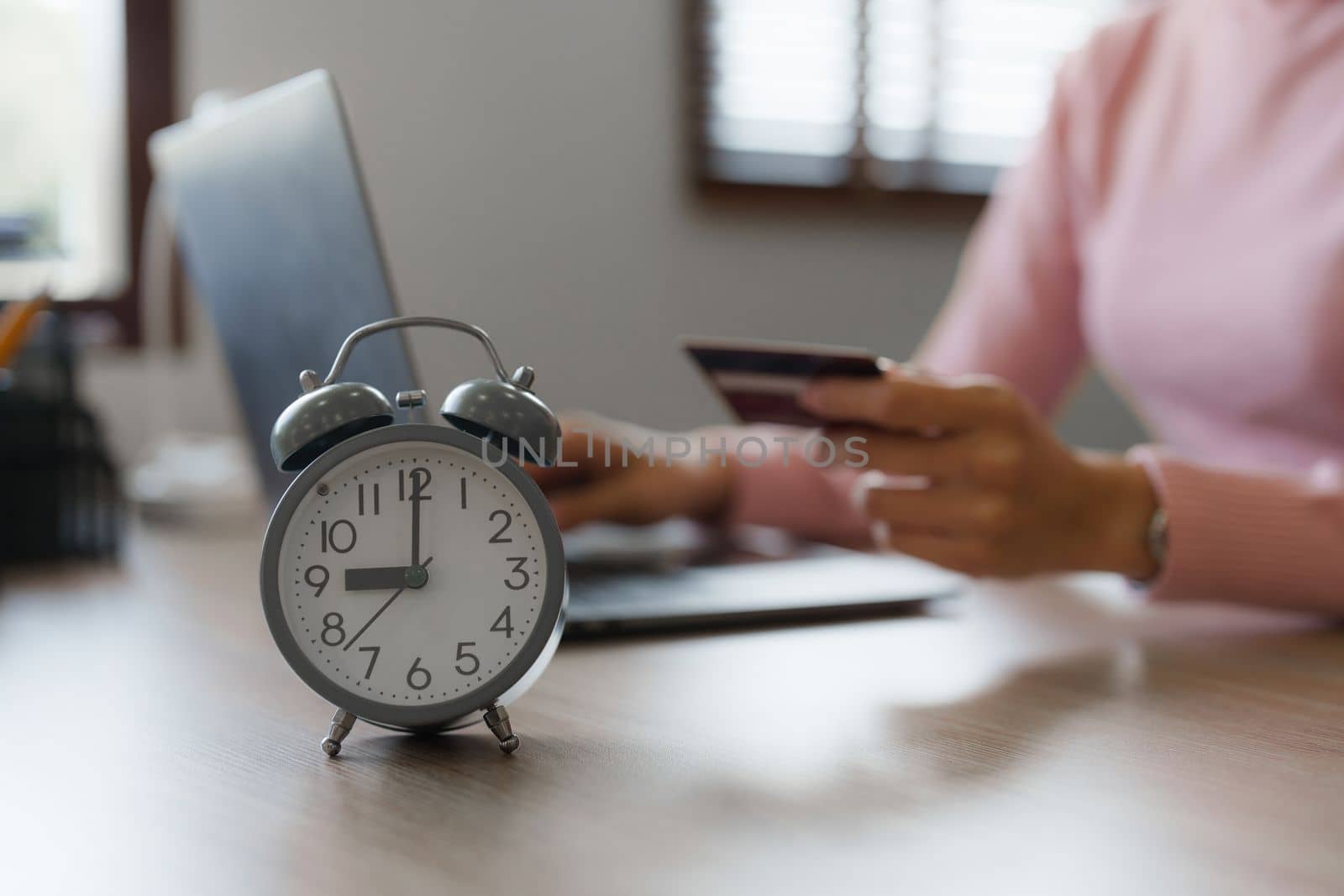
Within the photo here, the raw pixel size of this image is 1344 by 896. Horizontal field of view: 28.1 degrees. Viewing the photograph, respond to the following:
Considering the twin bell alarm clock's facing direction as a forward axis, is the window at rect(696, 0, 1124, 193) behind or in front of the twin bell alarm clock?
behind

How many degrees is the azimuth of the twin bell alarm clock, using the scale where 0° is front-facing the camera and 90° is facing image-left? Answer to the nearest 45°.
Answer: approximately 0°

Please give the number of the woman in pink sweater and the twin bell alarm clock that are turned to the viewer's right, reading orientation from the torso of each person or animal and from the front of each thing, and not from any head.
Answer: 0

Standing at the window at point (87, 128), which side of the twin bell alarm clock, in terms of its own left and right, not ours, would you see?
back

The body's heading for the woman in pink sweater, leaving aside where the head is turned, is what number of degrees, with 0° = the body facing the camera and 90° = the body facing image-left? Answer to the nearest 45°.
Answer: approximately 45°
